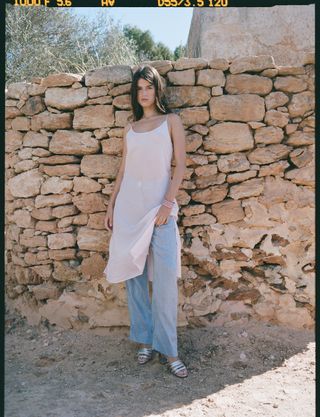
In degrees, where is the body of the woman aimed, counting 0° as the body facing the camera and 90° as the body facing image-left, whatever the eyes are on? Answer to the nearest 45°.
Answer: approximately 0°

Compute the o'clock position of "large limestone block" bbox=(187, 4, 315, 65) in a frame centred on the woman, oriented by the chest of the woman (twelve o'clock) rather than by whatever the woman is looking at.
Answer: The large limestone block is roughly at 7 o'clock from the woman.
